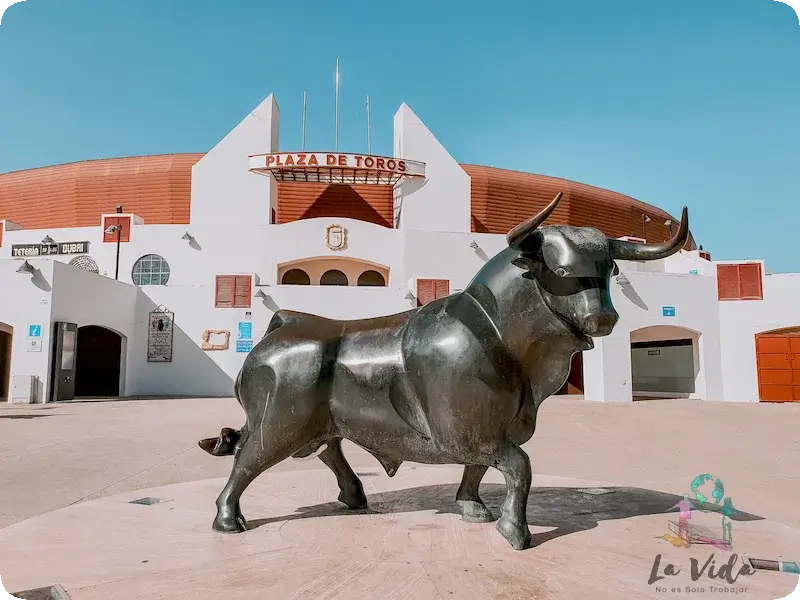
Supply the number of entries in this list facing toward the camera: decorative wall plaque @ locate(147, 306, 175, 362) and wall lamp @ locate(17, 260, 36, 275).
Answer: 2

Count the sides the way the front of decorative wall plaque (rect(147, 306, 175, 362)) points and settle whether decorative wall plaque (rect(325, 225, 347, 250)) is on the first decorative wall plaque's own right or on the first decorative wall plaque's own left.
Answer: on the first decorative wall plaque's own left

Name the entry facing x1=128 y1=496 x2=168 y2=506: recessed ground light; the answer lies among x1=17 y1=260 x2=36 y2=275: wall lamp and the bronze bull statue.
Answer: the wall lamp

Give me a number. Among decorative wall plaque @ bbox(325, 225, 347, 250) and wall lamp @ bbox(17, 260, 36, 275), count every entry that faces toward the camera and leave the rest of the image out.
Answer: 2

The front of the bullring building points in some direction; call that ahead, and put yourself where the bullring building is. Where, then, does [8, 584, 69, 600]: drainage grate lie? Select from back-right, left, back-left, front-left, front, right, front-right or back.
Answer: front

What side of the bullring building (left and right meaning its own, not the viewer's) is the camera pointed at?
front

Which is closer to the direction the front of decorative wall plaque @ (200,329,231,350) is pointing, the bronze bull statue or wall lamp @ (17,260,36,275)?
the bronze bull statue

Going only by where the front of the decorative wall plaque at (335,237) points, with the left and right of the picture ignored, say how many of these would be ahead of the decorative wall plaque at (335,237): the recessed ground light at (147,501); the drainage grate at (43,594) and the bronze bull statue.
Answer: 3

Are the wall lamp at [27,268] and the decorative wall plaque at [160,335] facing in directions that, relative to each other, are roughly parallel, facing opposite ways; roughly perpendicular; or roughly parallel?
roughly parallel

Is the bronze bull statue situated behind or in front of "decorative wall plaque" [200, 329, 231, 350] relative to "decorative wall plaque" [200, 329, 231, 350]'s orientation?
in front

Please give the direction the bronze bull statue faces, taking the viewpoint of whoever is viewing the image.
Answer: facing the viewer and to the right of the viewer

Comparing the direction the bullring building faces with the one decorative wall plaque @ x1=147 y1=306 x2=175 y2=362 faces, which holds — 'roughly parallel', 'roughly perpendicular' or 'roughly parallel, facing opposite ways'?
roughly parallel

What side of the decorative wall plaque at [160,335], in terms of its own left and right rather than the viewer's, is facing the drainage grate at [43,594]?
front

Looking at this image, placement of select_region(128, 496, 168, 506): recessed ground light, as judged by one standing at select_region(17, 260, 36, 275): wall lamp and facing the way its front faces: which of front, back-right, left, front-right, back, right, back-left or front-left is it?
front

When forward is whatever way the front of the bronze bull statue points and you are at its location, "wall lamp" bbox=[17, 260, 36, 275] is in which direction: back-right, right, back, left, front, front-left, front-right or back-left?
back

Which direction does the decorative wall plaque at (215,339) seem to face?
toward the camera

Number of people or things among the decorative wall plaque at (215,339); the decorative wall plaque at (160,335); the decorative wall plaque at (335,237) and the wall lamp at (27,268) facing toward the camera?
4

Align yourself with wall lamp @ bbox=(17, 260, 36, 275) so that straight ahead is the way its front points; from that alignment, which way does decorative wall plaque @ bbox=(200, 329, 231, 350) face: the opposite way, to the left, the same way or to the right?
the same way

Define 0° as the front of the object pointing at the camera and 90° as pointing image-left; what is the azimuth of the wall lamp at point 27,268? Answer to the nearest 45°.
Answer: approximately 0°
